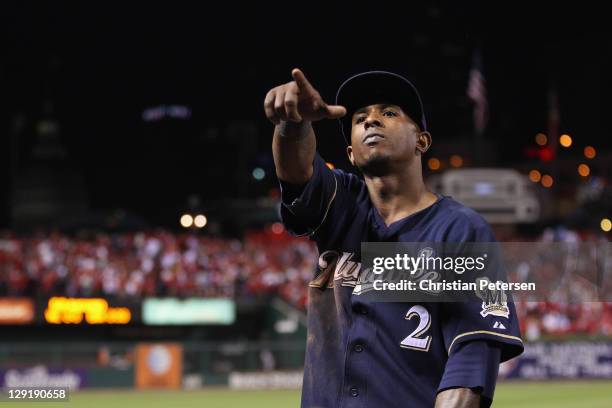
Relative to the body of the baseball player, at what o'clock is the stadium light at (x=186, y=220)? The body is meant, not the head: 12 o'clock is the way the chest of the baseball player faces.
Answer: The stadium light is roughly at 4 o'clock from the baseball player.

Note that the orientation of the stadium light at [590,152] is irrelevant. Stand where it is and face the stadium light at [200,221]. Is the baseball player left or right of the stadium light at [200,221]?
left

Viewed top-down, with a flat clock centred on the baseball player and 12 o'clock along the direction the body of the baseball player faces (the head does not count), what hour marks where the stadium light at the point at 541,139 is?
The stadium light is roughly at 5 o'clock from the baseball player.

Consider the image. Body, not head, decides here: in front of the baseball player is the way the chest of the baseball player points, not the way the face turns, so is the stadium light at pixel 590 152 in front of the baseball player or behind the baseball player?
behind

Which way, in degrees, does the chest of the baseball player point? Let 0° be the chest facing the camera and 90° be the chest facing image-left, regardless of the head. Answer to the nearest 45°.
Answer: approximately 45°

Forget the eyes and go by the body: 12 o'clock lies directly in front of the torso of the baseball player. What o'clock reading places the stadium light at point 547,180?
The stadium light is roughly at 5 o'clock from the baseball player.

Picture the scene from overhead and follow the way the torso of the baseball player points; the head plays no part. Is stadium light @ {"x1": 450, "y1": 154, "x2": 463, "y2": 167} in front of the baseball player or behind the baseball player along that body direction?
behind

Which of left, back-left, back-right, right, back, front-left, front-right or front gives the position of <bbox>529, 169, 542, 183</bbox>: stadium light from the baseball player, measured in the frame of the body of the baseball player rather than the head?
back-right
